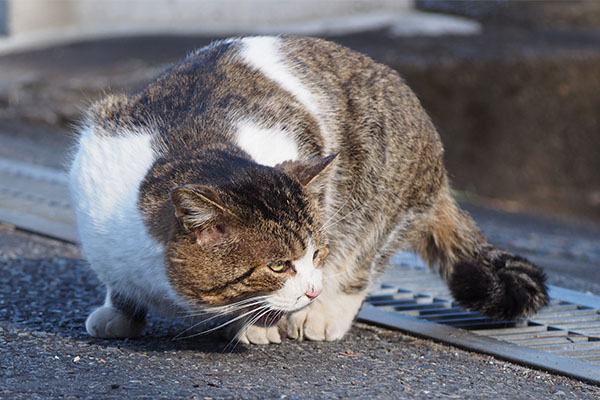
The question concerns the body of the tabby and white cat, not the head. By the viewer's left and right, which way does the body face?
facing the viewer and to the left of the viewer
